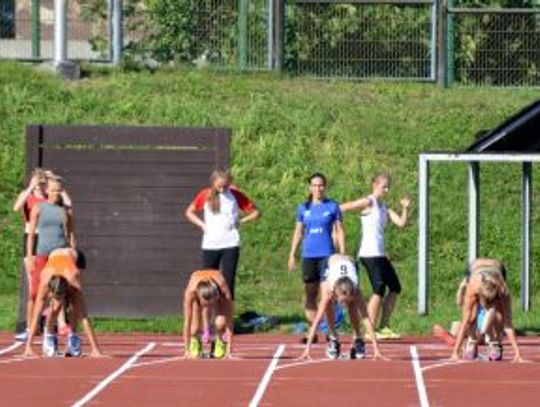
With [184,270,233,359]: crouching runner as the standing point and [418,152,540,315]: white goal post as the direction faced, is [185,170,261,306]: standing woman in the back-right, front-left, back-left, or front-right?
front-left

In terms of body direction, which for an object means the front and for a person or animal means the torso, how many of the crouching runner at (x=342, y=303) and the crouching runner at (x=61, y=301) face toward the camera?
2

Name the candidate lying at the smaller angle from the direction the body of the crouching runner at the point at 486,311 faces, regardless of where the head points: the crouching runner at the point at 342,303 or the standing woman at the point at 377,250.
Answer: the crouching runner

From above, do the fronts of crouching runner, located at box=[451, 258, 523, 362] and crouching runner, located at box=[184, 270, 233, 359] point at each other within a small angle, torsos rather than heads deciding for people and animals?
no

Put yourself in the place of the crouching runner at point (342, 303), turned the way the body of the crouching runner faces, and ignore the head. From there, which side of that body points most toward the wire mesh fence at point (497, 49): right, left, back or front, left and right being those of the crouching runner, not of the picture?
back

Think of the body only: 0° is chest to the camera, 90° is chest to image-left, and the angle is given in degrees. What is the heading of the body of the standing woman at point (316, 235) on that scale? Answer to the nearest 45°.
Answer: approximately 0°

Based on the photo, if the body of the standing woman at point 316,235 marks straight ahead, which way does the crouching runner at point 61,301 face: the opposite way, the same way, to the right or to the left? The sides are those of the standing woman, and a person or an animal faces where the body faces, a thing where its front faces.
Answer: the same way

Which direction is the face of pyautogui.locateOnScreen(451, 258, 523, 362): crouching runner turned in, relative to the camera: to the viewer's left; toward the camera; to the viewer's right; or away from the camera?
toward the camera

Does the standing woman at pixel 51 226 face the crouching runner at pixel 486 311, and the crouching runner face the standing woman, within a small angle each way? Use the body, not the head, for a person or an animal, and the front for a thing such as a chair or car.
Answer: no

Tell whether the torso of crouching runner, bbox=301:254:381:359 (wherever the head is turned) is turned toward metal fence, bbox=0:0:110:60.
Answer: no

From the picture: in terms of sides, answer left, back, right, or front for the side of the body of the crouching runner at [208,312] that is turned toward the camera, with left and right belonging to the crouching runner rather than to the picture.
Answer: front

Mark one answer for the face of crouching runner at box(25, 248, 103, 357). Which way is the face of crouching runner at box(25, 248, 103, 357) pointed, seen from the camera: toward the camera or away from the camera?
toward the camera

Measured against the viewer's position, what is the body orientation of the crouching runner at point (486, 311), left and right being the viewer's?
facing the viewer

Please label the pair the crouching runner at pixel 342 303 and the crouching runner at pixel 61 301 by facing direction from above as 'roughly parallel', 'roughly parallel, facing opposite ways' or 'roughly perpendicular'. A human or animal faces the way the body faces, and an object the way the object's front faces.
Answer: roughly parallel

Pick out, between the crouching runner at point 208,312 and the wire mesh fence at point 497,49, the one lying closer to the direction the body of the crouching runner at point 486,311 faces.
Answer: the crouching runner
